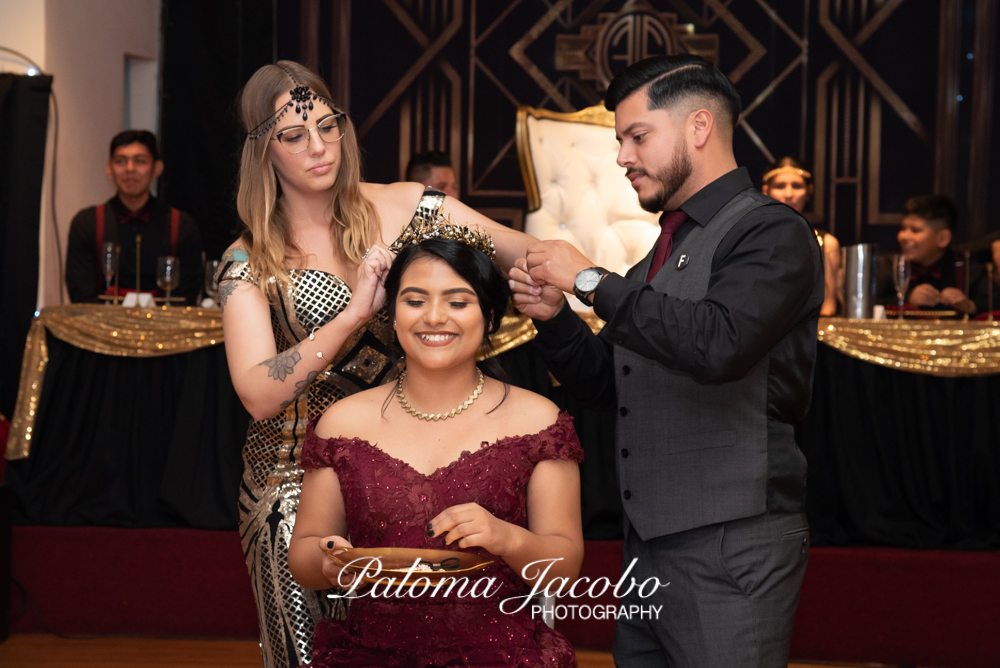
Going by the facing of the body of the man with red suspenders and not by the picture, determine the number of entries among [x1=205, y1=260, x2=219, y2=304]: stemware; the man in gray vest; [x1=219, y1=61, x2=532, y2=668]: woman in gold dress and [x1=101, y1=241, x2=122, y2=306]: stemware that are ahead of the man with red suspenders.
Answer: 4

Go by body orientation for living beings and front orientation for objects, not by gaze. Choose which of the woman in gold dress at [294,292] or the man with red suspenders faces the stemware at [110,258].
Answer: the man with red suspenders

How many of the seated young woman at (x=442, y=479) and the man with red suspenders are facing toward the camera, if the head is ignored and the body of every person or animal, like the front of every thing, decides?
2

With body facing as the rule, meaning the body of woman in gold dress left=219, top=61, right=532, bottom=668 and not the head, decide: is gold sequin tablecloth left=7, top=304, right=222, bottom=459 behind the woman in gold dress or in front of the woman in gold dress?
behind

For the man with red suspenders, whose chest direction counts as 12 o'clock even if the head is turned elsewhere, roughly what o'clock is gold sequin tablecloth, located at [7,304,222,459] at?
The gold sequin tablecloth is roughly at 12 o'clock from the man with red suspenders.

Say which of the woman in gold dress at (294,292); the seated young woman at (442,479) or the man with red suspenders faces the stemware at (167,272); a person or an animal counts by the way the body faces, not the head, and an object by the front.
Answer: the man with red suspenders

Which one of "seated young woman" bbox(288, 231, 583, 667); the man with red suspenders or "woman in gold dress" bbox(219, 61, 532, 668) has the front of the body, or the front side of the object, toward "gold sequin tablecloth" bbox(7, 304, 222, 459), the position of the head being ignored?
the man with red suspenders

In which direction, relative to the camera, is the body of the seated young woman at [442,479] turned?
toward the camera

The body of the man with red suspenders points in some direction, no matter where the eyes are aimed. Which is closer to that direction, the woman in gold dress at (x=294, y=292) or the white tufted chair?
the woman in gold dress

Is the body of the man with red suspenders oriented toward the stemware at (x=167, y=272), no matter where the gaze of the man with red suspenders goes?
yes

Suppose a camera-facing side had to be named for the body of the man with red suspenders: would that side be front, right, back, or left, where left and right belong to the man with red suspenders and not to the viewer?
front

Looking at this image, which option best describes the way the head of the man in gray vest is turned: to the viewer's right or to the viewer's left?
to the viewer's left
